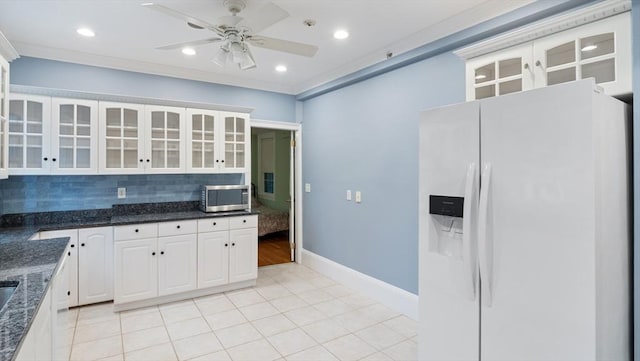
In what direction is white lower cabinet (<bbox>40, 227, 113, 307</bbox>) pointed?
toward the camera

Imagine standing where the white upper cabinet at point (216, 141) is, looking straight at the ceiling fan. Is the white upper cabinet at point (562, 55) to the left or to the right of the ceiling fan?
left

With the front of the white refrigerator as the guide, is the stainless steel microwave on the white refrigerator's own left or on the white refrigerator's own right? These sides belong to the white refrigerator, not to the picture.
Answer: on the white refrigerator's own right

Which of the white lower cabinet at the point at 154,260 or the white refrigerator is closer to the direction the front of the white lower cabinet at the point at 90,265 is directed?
the white refrigerator

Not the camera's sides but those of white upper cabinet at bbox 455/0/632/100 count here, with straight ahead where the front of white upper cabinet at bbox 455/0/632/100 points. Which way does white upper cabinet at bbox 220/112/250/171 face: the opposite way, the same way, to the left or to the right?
to the left

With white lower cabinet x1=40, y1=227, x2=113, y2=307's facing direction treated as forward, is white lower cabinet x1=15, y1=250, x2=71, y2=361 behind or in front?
in front

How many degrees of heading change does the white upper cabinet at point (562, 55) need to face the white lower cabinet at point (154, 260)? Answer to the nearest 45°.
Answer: approximately 45° to its right

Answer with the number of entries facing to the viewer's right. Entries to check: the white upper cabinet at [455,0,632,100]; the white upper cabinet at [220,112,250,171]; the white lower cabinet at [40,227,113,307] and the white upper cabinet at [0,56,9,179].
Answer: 1

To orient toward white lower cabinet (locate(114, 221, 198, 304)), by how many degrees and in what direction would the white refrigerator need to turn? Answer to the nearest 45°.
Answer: approximately 45° to its right

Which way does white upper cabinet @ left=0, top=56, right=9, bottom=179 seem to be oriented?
to the viewer's right

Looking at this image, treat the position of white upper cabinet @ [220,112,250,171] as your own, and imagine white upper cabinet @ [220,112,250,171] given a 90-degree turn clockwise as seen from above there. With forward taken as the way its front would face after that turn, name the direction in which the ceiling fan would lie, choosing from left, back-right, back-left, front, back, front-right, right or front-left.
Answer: left
